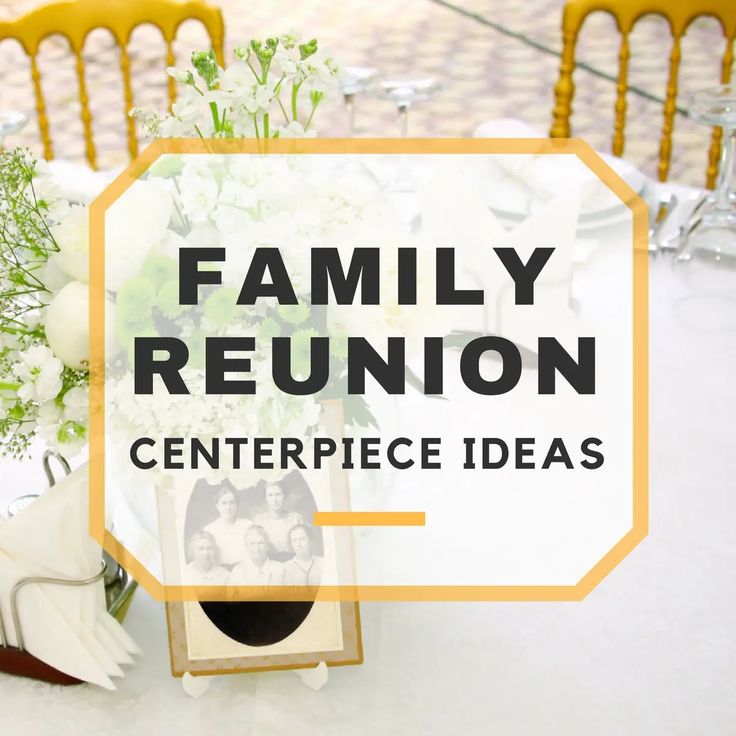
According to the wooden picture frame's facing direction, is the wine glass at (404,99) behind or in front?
behind

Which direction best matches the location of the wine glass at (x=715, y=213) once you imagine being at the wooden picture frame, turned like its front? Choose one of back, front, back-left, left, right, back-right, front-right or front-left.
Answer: back-left

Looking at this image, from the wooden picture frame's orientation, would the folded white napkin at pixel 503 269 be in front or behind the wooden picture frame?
behind

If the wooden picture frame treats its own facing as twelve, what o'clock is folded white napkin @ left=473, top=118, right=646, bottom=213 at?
The folded white napkin is roughly at 7 o'clock from the wooden picture frame.

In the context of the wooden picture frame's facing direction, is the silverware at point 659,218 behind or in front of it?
behind

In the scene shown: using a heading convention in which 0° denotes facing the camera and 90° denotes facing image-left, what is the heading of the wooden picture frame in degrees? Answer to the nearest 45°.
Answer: approximately 0°
